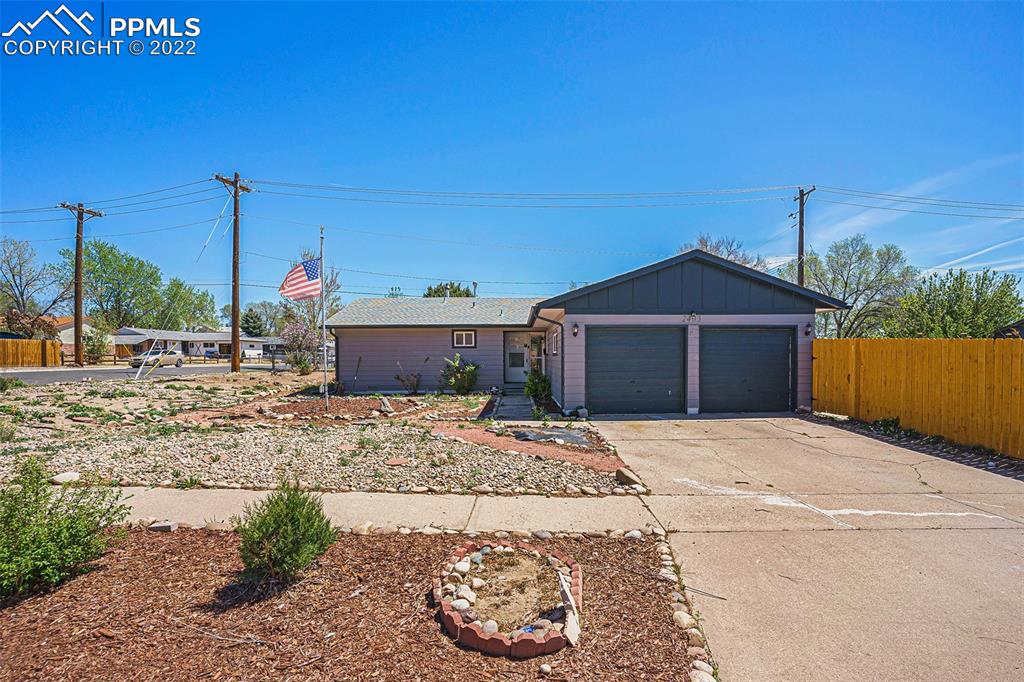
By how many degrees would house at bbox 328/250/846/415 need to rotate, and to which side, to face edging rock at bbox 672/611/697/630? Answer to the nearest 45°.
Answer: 0° — it already faces it

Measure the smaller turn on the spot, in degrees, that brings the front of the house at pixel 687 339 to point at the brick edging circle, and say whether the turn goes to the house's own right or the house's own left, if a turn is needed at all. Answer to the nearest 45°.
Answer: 0° — it already faces it

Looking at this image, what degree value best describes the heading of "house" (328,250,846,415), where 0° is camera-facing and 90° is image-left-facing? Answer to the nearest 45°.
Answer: approximately 0°

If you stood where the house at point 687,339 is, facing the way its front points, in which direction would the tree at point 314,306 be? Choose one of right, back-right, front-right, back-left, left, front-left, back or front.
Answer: back-right

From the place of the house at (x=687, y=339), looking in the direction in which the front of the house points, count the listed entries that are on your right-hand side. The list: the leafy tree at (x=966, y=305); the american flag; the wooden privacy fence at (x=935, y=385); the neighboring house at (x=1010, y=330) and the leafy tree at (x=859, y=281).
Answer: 1

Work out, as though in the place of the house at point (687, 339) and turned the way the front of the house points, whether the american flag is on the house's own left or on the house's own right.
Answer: on the house's own right

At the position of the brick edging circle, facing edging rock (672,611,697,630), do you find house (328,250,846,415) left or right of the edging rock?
left

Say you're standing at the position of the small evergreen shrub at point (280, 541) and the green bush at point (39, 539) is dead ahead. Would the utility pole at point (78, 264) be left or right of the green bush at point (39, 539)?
right

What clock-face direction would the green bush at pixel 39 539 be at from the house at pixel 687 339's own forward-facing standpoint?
The green bush is roughly at 1 o'clock from the house.

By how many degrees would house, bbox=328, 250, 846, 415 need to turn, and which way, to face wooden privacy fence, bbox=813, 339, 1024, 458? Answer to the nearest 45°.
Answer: approximately 45° to its left
